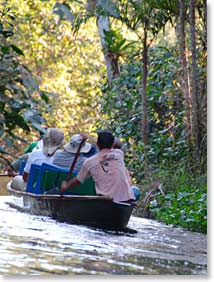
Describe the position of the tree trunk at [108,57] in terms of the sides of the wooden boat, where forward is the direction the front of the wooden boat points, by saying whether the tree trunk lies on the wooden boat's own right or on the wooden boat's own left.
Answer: on the wooden boat's own right

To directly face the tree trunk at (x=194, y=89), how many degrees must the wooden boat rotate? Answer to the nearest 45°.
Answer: approximately 90° to its right

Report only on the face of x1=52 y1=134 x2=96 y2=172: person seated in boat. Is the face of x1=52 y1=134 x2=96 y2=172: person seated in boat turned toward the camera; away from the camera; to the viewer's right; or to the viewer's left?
away from the camera

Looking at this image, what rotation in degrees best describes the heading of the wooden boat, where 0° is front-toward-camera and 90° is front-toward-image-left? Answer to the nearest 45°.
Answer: approximately 135°

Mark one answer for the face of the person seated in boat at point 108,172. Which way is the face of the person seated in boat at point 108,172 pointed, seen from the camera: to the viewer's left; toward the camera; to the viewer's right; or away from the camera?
away from the camera

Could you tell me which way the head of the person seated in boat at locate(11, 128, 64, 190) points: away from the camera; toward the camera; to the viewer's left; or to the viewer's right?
away from the camera
